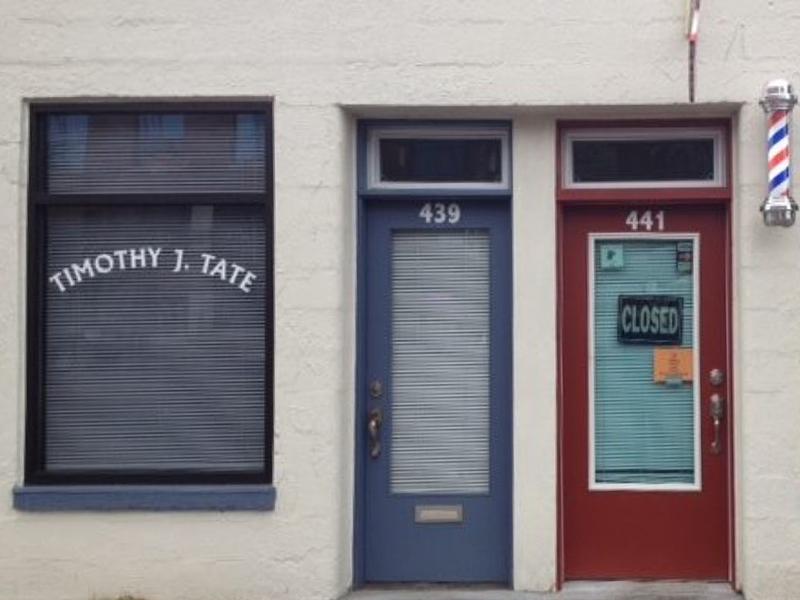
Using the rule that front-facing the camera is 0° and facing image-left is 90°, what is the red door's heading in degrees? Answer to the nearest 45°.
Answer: approximately 0°

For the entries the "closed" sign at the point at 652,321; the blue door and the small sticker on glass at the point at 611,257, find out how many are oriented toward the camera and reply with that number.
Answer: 3

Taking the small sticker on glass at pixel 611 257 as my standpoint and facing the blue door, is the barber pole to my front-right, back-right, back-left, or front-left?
back-left

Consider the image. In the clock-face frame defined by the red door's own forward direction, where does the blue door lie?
The blue door is roughly at 3 o'clock from the red door.

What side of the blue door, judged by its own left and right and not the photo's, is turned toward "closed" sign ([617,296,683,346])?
left

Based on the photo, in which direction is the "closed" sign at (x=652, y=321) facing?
toward the camera

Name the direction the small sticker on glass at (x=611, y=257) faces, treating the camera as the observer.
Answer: facing the viewer

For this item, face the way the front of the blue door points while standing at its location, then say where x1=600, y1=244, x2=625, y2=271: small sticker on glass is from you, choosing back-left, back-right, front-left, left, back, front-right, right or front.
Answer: left
